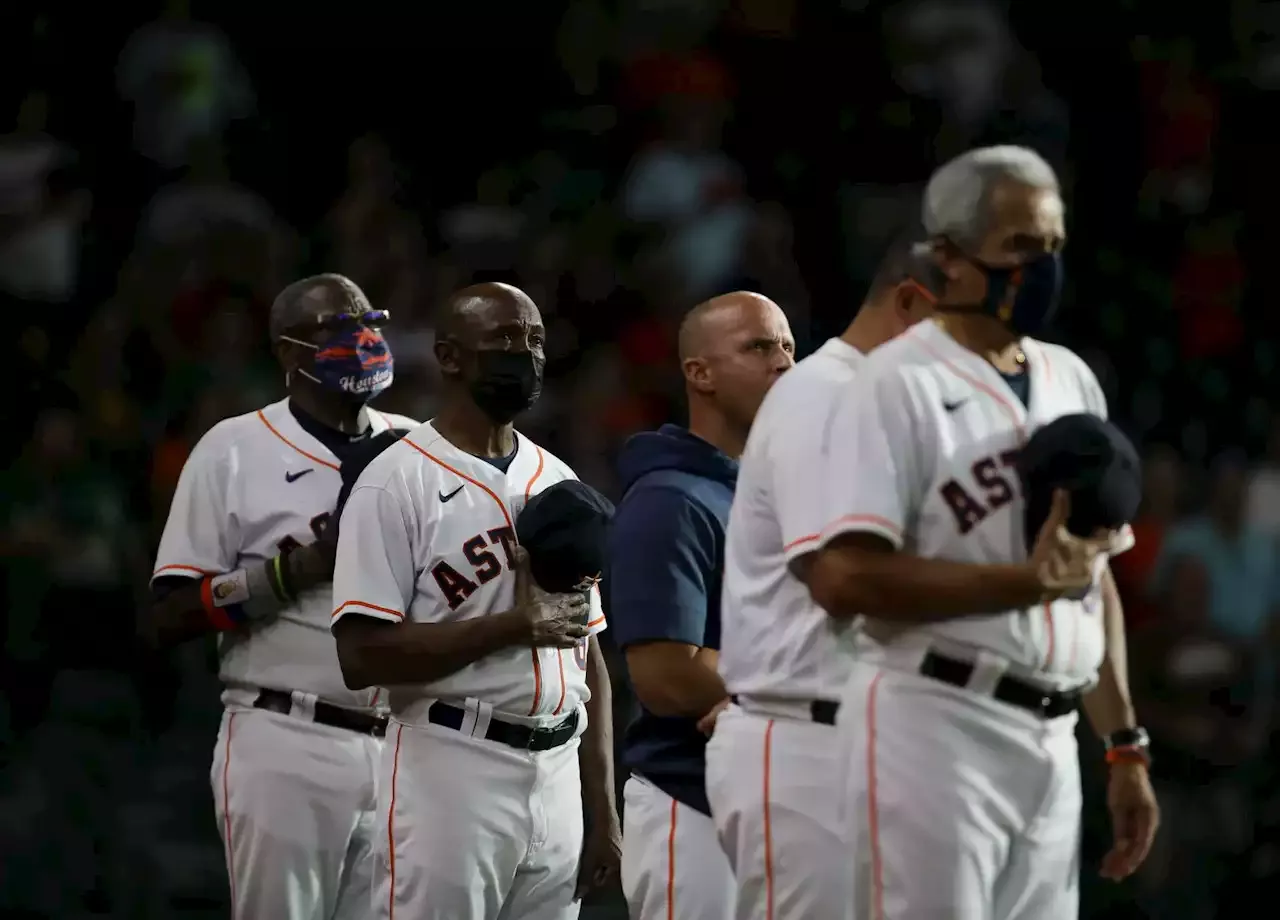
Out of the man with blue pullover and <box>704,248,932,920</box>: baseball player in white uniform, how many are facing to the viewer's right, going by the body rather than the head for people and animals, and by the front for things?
2

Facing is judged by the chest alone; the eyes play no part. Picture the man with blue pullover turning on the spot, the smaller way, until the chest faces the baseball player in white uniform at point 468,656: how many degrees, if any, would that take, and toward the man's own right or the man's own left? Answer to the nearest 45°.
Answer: approximately 180°

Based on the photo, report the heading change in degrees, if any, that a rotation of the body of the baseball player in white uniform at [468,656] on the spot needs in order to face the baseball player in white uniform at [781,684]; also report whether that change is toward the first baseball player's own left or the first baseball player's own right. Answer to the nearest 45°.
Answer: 0° — they already face them

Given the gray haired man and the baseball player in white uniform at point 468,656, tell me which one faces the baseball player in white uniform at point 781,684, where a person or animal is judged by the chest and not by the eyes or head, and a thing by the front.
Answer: the baseball player in white uniform at point 468,656

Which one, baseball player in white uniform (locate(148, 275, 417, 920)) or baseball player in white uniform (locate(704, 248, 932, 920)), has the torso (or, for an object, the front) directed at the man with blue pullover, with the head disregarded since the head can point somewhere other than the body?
baseball player in white uniform (locate(148, 275, 417, 920))

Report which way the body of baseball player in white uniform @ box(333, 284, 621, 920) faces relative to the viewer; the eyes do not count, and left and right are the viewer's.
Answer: facing the viewer and to the right of the viewer

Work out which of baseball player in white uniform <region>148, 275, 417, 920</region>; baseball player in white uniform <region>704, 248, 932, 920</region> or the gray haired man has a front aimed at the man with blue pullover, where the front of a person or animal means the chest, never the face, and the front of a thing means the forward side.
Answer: baseball player in white uniform <region>148, 275, 417, 920</region>

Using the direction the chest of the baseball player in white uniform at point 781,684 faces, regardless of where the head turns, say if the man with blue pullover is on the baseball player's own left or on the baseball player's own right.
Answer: on the baseball player's own left

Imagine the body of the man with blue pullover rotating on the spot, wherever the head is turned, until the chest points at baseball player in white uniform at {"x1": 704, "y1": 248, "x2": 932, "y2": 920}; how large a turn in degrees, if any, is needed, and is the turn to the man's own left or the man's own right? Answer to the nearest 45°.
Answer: approximately 45° to the man's own right

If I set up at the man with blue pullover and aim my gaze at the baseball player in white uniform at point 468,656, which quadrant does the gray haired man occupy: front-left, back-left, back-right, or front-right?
back-left

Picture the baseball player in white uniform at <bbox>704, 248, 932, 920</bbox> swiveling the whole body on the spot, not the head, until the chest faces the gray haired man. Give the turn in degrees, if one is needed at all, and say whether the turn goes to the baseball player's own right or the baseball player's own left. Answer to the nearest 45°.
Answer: approximately 45° to the baseball player's own right

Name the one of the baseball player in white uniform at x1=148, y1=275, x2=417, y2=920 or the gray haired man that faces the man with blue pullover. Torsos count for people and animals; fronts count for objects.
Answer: the baseball player in white uniform

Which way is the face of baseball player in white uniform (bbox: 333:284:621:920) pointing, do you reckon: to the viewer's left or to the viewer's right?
to the viewer's right

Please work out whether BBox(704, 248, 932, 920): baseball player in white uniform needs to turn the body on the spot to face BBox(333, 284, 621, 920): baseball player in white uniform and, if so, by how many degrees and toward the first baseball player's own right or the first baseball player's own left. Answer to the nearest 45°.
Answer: approximately 135° to the first baseball player's own left

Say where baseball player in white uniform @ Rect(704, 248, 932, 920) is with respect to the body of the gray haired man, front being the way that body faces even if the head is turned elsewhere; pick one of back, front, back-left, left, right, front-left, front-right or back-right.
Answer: back

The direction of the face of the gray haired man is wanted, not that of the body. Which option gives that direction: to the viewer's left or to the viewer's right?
to the viewer's right
